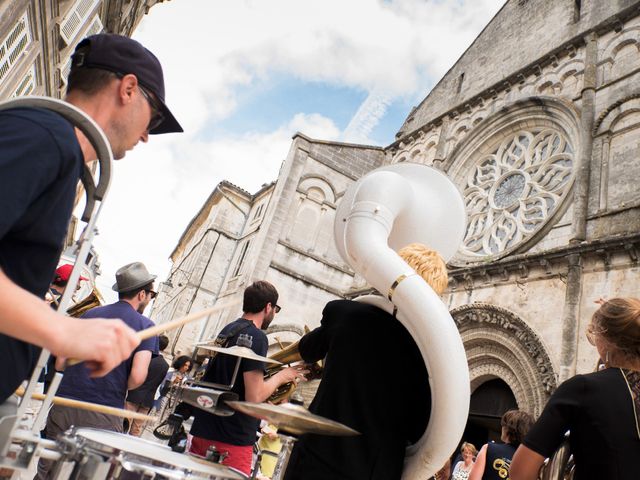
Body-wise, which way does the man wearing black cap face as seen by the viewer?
to the viewer's right

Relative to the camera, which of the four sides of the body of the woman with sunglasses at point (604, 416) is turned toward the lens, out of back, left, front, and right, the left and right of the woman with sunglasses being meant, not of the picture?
back

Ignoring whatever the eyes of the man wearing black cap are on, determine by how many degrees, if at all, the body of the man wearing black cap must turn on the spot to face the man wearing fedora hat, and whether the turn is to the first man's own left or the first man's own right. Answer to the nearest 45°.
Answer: approximately 90° to the first man's own left

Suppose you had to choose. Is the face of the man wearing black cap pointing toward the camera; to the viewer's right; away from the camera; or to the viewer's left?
to the viewer's right

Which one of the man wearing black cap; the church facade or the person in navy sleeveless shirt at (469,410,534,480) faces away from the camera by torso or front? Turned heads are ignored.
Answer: the person in navy sleeveless shirt

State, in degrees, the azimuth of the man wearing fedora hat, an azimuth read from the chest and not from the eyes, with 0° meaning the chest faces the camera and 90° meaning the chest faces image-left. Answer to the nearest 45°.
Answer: approximately 225°

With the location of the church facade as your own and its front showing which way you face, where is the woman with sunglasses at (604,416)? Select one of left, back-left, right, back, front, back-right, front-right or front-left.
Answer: front-left

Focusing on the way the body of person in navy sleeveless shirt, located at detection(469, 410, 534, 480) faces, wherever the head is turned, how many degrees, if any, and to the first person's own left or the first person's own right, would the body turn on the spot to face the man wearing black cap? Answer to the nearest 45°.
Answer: approximately 180°

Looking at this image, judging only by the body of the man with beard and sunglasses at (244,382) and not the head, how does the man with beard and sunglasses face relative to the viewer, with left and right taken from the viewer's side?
facing away from the viewer and to the right of the viewer

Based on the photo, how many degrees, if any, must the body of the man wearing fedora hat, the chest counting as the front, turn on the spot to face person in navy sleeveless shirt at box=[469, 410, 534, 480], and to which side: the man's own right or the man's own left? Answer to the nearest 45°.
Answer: approximately 45° to the man's own right

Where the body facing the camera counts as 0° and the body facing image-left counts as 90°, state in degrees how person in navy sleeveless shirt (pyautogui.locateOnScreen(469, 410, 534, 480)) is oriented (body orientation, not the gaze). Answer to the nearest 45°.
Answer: approximately 180°
